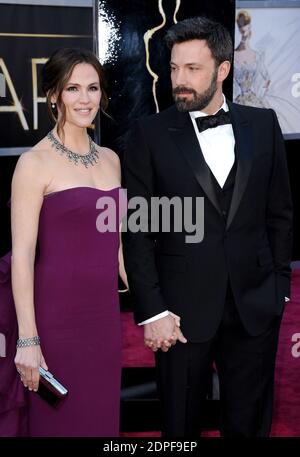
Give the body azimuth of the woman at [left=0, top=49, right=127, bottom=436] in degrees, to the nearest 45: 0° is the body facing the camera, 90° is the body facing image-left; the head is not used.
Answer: approximately 315°
